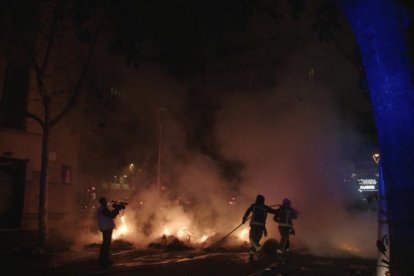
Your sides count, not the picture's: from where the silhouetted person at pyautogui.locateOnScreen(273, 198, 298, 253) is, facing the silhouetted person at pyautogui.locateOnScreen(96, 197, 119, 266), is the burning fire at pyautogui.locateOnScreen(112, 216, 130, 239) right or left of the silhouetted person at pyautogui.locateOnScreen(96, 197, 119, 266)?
right

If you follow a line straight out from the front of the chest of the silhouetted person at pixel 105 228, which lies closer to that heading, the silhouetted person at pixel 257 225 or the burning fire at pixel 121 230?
the silhouetted person

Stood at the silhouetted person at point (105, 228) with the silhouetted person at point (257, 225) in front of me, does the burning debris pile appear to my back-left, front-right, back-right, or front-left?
front-left

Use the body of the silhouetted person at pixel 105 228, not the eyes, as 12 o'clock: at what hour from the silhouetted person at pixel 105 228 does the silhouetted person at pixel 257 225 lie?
the silhouetted person at pixel 257 225 is roughly at 12 o'clock from the silhouetted person at pixel 105 228.

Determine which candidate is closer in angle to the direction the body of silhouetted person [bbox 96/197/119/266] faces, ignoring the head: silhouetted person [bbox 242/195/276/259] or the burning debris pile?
the silhouetted person

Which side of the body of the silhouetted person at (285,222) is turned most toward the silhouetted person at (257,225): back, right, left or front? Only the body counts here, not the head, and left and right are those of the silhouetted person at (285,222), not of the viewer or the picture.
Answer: left

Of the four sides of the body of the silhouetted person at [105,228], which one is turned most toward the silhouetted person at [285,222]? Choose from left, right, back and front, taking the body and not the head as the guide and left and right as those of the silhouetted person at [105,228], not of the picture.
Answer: front

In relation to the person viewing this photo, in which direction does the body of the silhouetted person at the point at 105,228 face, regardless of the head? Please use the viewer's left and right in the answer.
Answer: facing to the right of the viewer

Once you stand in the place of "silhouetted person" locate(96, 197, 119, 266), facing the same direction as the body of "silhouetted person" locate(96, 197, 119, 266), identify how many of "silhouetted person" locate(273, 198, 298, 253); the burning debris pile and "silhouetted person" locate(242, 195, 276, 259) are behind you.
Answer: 0

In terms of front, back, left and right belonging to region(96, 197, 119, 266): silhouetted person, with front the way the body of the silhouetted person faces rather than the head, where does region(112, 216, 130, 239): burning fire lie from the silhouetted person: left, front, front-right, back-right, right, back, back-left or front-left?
left

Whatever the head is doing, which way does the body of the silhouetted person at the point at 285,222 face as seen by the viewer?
away from the camera
